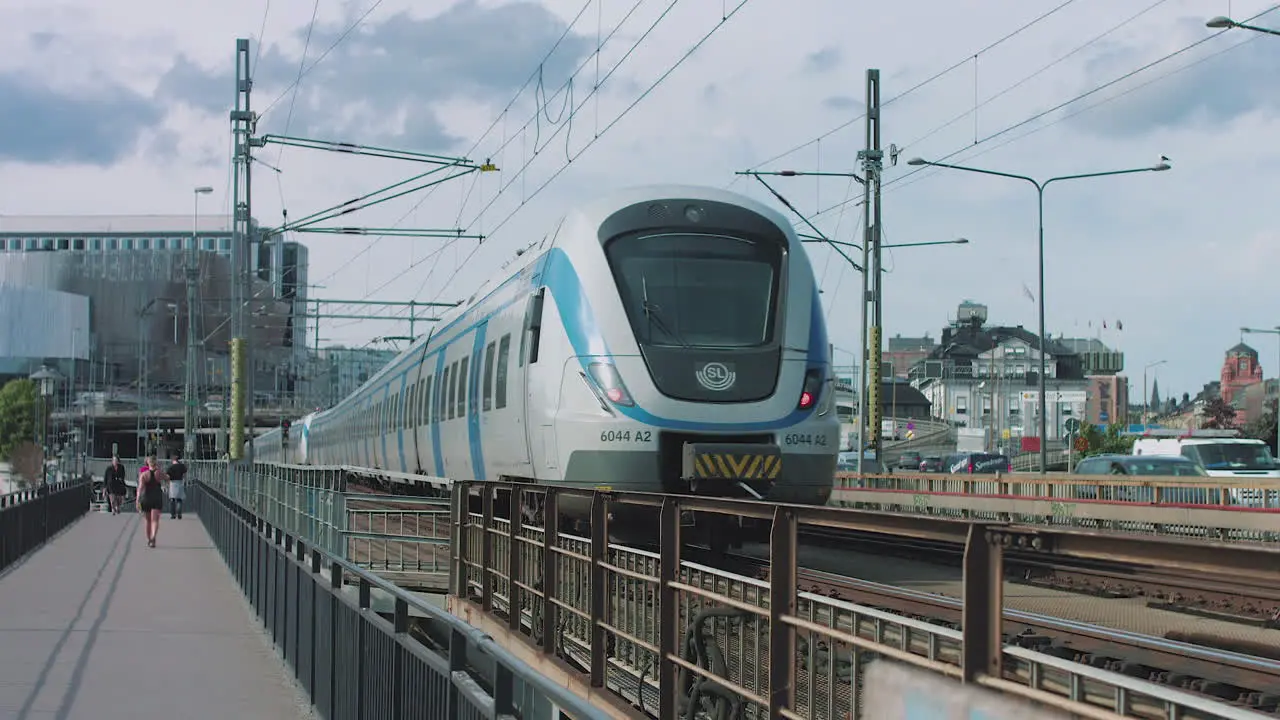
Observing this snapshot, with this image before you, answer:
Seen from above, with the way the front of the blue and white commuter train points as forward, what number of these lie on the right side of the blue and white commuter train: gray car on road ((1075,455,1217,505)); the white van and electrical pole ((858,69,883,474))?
0

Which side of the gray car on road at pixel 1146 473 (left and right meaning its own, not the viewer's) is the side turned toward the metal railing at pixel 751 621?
right

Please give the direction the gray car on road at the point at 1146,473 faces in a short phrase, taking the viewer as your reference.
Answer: facing to the right of the viewer

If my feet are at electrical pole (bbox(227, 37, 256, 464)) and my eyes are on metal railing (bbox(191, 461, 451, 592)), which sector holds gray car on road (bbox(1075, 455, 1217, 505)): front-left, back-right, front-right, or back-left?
front-left

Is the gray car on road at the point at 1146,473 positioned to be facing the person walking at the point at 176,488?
no

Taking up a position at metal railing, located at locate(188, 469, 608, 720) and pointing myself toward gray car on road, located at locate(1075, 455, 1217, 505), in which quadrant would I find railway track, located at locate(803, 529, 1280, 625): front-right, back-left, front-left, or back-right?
front-right

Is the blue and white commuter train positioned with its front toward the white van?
no

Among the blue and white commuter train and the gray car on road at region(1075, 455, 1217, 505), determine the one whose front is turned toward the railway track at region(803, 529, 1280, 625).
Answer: the blue and white commuter train
